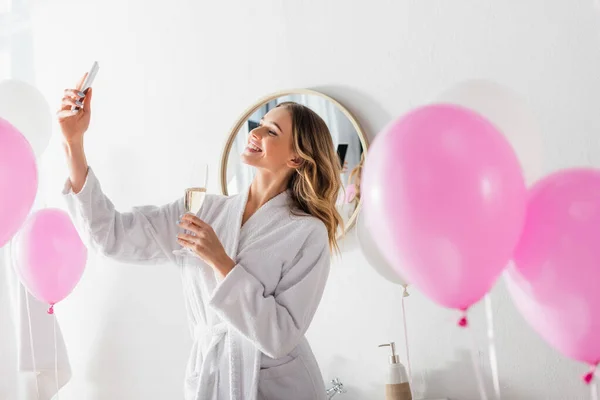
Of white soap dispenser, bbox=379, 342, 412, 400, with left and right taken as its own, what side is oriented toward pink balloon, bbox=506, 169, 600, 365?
left

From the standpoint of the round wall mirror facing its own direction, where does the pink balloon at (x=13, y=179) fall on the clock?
The pink balloon is roughly at 2 o'clock from the round wall mirror.

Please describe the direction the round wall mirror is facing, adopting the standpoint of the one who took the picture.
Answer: facing the viewer

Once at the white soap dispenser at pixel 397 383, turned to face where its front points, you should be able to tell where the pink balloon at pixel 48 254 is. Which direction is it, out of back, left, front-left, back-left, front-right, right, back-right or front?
front

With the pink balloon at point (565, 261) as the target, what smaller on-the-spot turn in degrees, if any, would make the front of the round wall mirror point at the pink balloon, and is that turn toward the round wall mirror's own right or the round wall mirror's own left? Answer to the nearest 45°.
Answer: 0° — it already faces it
